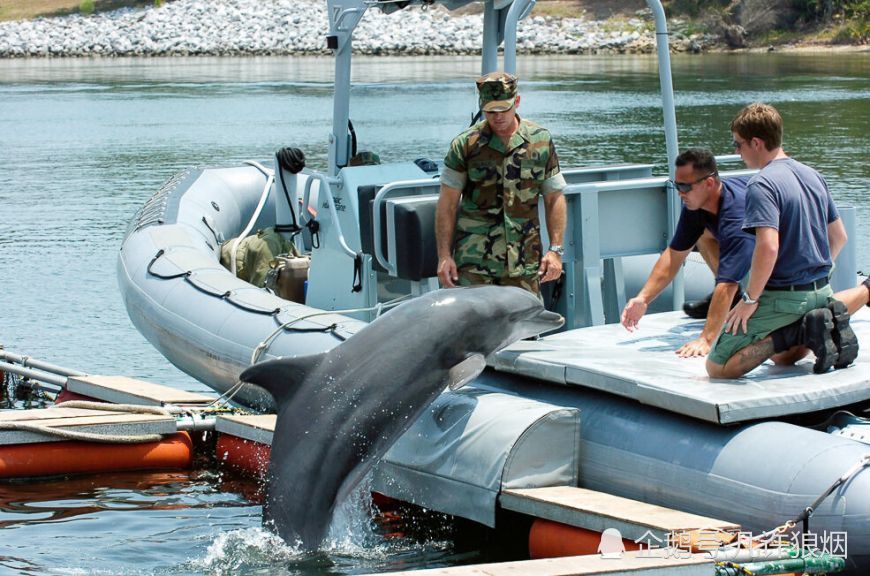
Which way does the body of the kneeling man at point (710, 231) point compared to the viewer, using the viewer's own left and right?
facing the viewer and to the left of the viewer

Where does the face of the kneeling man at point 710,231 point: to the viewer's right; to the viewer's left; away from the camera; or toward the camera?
to the viewer's left

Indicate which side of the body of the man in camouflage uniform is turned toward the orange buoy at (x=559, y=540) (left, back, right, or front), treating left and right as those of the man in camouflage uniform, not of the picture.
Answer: front

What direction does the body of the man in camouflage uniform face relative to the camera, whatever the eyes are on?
toward the camera

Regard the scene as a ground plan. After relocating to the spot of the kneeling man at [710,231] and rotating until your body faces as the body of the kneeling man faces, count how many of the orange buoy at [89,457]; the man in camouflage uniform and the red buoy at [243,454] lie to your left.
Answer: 0

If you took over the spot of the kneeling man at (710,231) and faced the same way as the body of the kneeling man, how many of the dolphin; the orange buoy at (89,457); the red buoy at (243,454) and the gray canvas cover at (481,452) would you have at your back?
0

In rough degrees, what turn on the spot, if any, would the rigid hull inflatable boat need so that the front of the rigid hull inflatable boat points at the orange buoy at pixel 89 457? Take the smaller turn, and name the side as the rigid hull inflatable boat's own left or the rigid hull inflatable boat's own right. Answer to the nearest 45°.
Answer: approximately 45° to the rigid hull inflatable boat's own left

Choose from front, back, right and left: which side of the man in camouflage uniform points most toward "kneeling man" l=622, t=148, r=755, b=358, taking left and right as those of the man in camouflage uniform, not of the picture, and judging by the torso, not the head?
left

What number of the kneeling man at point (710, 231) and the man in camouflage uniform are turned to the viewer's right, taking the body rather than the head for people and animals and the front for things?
0

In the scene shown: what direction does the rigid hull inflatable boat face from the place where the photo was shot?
facing away from the viewer and to the left of the viewer

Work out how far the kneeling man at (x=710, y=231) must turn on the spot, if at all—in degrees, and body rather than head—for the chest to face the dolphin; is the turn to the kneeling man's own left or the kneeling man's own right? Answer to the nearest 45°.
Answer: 0° — they already face it

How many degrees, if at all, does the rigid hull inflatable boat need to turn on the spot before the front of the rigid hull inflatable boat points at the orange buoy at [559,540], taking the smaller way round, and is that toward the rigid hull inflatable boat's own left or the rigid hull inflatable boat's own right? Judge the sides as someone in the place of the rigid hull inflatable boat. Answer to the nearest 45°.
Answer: approximately 135° to the rigid hull inflatable boat's own left

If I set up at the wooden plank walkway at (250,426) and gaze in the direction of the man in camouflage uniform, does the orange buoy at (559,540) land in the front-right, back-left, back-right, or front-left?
front-right
